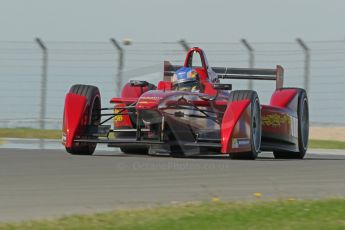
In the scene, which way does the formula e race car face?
toward the camera

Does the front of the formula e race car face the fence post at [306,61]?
no
